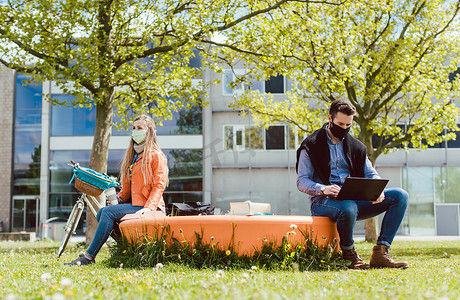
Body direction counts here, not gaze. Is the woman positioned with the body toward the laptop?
no

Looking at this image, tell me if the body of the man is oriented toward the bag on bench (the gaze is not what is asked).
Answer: no

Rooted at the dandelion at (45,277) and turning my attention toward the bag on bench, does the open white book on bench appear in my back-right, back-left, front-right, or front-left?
front-right

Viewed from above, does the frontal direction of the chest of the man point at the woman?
no

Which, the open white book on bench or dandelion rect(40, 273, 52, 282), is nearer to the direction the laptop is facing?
the open white book on bench

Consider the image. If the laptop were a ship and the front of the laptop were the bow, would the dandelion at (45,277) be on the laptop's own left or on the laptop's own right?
on the laptop's own left

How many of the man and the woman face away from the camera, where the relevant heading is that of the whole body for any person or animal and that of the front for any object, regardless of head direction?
0

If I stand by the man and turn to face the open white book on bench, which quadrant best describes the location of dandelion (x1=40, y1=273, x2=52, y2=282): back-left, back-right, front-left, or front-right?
front-left

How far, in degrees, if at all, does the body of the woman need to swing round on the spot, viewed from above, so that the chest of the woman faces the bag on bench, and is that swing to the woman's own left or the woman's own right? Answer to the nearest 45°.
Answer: approximately 135° to the woman's own left
